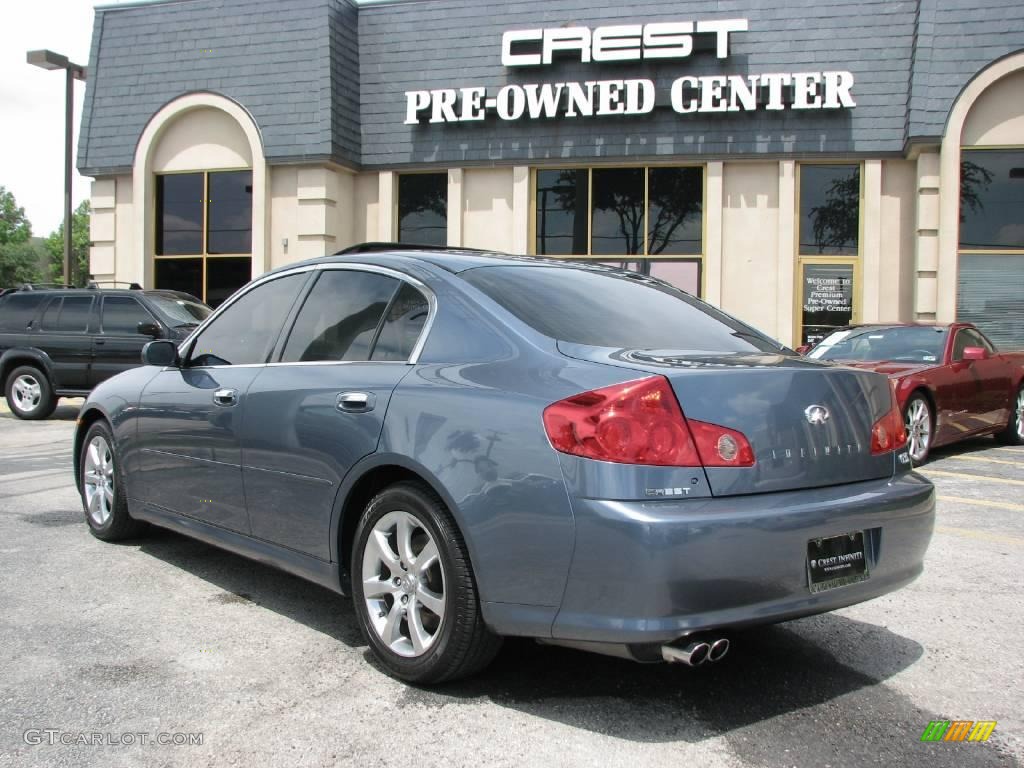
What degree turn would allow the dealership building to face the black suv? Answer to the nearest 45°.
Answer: approximately 45° to its right

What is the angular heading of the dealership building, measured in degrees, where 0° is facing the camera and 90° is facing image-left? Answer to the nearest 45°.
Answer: approximately 0°

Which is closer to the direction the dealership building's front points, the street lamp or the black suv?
the black suv

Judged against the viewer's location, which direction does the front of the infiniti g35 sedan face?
facing away from the viewer and to the left of the viewer
